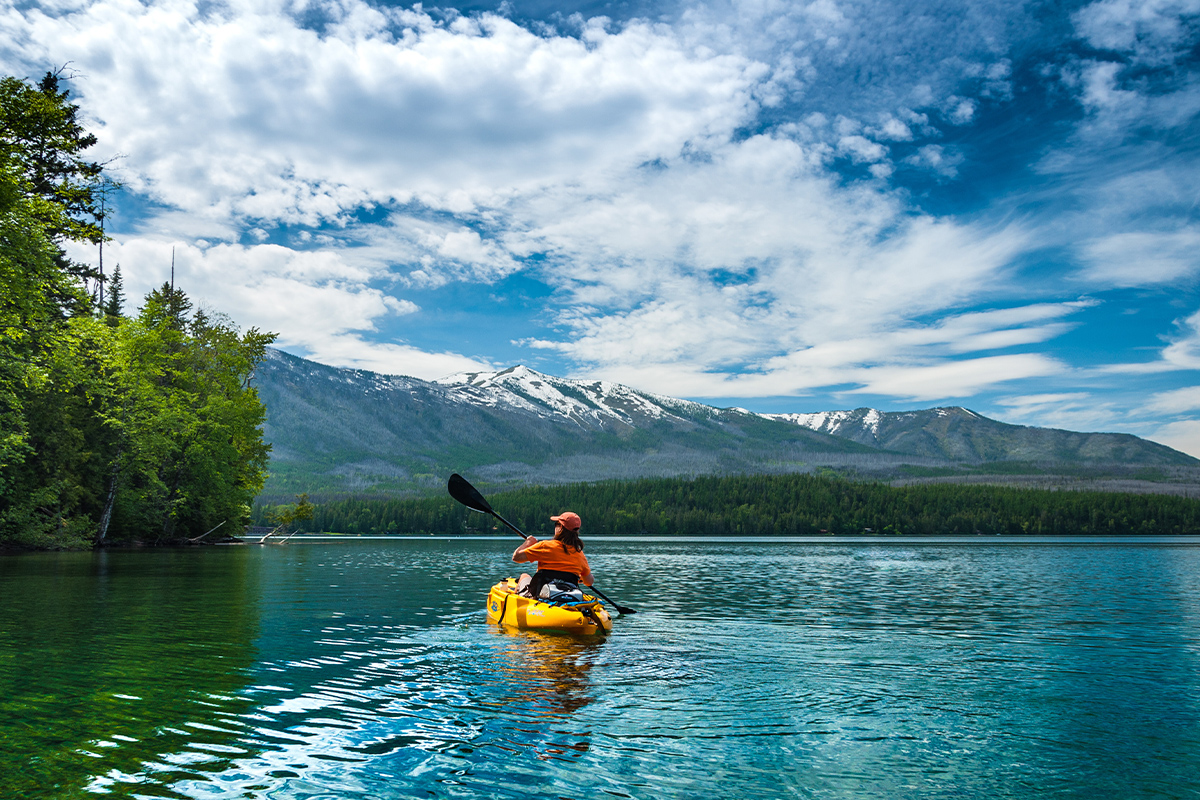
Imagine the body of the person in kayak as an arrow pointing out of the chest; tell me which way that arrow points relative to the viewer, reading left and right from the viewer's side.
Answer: facing away from the viewer and to the left of the viewer
